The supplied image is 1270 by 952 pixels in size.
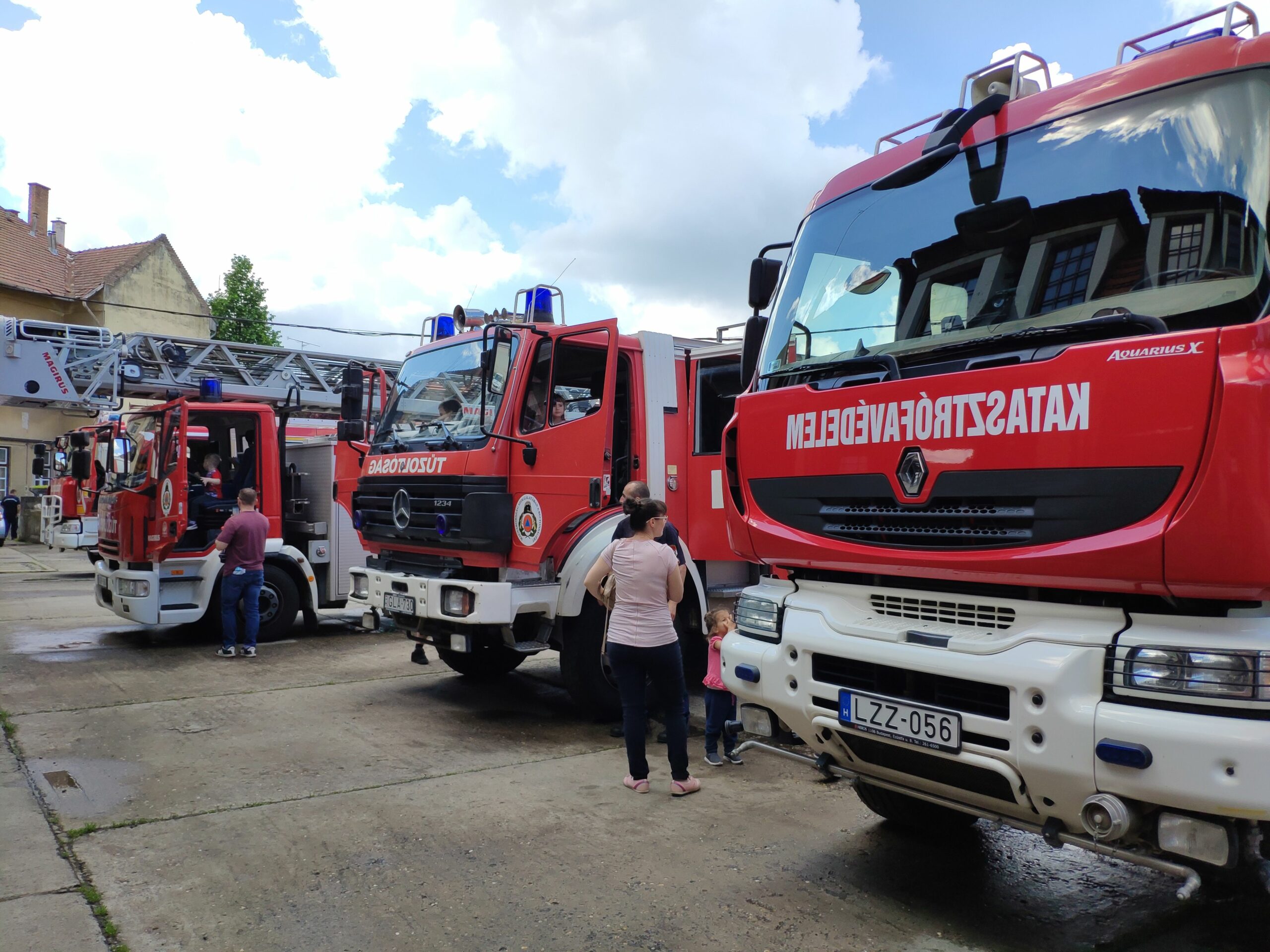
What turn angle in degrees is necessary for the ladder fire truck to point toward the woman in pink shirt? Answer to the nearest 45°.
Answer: approximately 45° to its left

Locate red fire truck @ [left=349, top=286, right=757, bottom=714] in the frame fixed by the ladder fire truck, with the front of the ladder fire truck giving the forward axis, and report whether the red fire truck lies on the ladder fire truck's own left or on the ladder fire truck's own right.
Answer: on the ladder fire truck's own left

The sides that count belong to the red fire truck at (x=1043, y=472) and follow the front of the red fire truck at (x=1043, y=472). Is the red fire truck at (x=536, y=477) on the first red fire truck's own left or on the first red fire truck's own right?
on the first red fire truck's own right

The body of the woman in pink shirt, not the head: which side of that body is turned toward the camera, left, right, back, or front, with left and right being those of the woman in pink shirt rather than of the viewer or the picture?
back

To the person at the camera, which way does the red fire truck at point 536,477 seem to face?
facing the viewer and to the left of the viewer

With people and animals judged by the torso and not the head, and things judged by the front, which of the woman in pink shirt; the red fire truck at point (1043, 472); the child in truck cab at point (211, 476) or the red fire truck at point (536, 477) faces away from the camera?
the woman in pink shirt

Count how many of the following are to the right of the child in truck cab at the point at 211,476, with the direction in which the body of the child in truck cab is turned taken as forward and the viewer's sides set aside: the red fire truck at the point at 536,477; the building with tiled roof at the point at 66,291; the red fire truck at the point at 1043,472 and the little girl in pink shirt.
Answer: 1

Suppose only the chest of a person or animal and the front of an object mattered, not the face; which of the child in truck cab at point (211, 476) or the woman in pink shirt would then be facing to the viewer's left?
the child in truck cab

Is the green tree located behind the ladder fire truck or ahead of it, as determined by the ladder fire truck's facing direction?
behind

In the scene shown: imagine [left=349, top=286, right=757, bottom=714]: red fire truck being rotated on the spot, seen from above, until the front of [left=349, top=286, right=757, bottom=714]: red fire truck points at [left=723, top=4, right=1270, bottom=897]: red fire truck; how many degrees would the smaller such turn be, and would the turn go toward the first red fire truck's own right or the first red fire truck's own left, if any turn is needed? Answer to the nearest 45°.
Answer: approximately 90° to the first red fire truck's own left

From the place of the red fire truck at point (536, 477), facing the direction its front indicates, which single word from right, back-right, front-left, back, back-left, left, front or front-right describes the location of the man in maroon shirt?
right

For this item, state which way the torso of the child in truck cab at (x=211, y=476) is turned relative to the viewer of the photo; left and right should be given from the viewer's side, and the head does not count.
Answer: facing to the left of the viewer

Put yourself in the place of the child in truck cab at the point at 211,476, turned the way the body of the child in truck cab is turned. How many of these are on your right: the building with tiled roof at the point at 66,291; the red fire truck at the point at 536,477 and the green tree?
2

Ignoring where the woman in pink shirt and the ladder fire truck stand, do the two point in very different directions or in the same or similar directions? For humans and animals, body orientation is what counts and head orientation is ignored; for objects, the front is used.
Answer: very different directions

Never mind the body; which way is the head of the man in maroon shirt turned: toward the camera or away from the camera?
away from the camera

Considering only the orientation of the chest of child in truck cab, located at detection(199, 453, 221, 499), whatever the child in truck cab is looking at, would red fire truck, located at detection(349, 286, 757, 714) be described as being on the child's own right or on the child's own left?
on the child's own left
